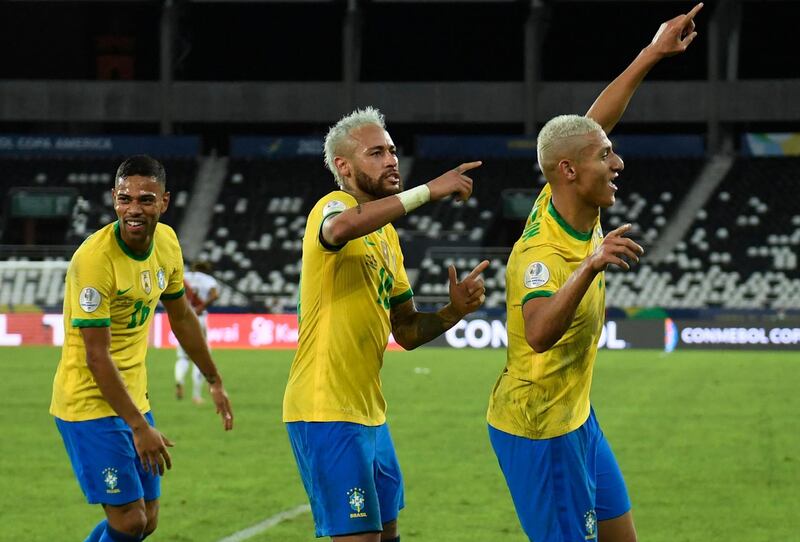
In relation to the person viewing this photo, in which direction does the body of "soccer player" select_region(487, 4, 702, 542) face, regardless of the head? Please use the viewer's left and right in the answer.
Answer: facing to the right of the viewer

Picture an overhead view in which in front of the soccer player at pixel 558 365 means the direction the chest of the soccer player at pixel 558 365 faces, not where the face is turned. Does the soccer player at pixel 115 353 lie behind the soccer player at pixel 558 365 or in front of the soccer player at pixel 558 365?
behind

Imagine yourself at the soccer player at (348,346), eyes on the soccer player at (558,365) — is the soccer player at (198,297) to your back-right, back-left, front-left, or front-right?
back-left

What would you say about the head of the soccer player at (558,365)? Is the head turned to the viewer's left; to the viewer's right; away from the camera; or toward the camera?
to the viewer's right

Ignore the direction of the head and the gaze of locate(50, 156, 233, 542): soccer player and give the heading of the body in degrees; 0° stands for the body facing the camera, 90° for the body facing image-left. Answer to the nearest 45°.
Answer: approximately 315°

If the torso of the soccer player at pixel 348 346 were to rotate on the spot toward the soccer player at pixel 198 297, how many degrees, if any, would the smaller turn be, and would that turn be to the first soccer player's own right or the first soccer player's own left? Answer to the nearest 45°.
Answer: approximately 135° to the first soccer player's own left

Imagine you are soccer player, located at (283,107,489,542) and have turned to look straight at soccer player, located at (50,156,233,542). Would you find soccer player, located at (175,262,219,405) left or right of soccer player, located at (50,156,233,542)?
right
